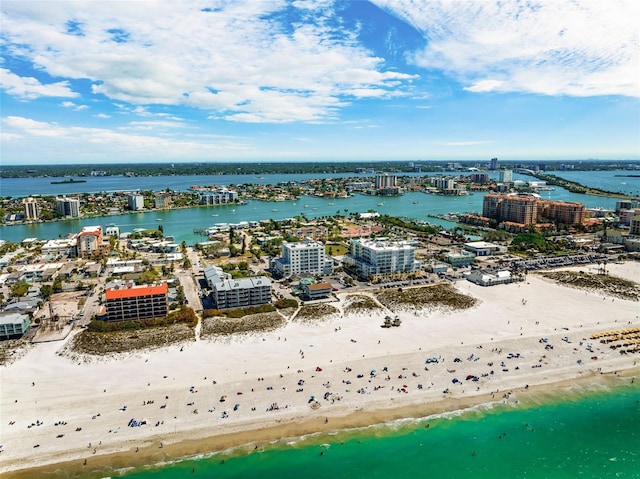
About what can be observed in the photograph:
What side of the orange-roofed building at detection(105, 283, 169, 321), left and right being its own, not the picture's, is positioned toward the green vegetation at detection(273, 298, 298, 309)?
left

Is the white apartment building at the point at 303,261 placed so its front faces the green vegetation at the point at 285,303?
yes

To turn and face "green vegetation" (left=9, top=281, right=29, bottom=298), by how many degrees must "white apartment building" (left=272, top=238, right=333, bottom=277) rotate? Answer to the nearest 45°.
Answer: approximately 90° to its right

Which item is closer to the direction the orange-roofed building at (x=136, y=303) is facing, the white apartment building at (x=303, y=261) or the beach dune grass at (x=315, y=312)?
the beach dune grass

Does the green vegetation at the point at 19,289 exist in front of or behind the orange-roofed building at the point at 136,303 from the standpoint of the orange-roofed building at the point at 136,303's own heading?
behind

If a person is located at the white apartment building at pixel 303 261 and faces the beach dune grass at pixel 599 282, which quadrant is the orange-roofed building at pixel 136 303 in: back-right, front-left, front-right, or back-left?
back-right

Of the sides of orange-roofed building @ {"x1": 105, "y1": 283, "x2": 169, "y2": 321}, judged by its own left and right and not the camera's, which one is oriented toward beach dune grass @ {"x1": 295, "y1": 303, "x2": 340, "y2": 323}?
left

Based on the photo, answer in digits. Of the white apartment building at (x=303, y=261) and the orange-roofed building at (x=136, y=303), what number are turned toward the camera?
2

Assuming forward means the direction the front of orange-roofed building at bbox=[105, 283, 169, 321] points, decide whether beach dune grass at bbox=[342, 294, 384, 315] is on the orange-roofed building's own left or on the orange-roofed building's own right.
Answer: on the orange-roofed building's own left

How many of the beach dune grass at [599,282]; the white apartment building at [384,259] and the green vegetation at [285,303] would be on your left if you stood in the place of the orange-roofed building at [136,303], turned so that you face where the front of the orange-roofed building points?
3

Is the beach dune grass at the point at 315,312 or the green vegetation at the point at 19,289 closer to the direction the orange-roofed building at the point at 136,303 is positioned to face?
the beach dune grass
